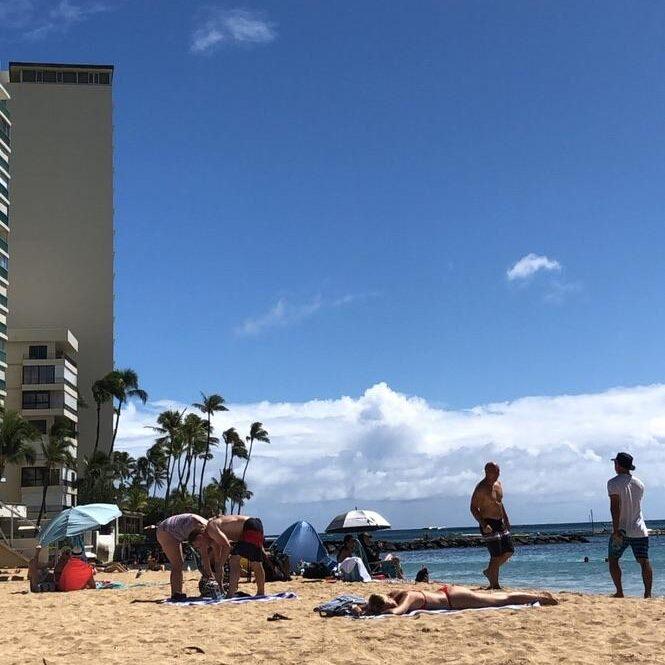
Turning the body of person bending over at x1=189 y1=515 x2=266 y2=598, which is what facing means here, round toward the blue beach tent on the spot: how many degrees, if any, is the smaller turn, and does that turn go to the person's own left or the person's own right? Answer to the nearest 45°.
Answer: approximately 90° to the person's own right

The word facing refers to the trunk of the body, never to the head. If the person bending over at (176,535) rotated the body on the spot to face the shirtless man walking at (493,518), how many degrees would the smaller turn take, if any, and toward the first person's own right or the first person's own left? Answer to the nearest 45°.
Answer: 0° — they already face them

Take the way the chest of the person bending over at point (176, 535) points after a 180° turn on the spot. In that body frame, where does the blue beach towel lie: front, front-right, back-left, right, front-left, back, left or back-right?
back-left

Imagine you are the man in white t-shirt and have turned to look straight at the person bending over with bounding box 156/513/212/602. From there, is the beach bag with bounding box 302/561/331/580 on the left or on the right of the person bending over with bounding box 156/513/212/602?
right

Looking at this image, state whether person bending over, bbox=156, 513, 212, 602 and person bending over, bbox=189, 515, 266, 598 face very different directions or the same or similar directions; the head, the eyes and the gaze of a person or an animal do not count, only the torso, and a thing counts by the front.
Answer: very different directions

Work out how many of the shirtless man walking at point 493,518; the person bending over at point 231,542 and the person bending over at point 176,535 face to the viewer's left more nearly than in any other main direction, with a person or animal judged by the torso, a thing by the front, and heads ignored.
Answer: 1

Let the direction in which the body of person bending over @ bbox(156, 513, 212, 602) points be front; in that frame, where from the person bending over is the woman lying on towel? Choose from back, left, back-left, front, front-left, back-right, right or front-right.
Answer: front-right

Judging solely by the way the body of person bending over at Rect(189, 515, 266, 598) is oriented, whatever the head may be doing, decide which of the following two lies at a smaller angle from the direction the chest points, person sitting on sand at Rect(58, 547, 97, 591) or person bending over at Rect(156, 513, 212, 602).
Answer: the person bending over

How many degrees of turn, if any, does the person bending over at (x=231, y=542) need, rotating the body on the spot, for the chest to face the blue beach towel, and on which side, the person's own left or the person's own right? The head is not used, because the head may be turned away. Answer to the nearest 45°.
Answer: approximately 135° to the person's own left

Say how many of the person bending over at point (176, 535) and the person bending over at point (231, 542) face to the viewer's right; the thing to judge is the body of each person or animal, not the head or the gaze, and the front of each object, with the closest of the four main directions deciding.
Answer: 1

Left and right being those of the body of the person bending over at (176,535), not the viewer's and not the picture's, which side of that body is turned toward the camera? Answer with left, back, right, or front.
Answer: right

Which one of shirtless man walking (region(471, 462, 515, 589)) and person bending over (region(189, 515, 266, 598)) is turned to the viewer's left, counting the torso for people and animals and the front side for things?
the person bending over

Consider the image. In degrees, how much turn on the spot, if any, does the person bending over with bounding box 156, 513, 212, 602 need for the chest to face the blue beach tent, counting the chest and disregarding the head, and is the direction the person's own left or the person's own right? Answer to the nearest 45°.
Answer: approximately 90° to the person's own left

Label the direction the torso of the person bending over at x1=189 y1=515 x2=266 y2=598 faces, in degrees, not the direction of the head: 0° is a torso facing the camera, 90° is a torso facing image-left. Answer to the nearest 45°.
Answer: approximately 90°
